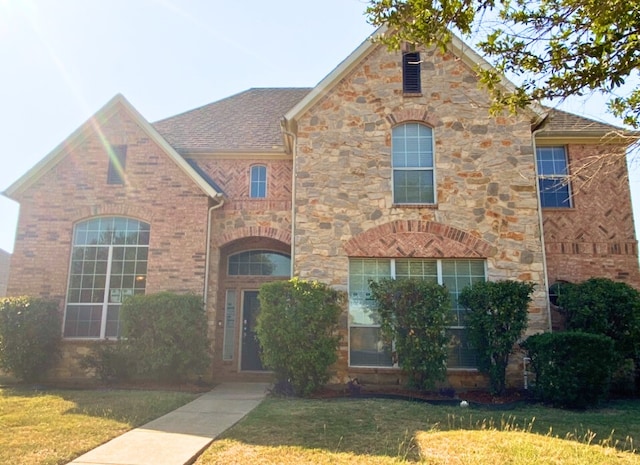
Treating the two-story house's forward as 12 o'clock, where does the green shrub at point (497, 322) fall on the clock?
The green shrub is roughly at 10 o'clock from the two-story house.

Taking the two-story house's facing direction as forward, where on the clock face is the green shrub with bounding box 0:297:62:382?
The green shrub is roughly at 3 o'clock from the two-story house.

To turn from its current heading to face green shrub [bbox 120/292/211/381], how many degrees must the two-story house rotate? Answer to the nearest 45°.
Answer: approximately 90° to its right

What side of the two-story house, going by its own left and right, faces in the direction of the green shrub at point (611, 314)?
left

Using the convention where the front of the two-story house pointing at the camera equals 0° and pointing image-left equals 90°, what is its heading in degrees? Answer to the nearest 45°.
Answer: approximately 0°

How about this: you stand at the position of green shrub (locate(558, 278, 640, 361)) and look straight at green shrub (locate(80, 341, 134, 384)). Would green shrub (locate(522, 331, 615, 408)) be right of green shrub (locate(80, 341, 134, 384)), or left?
left
